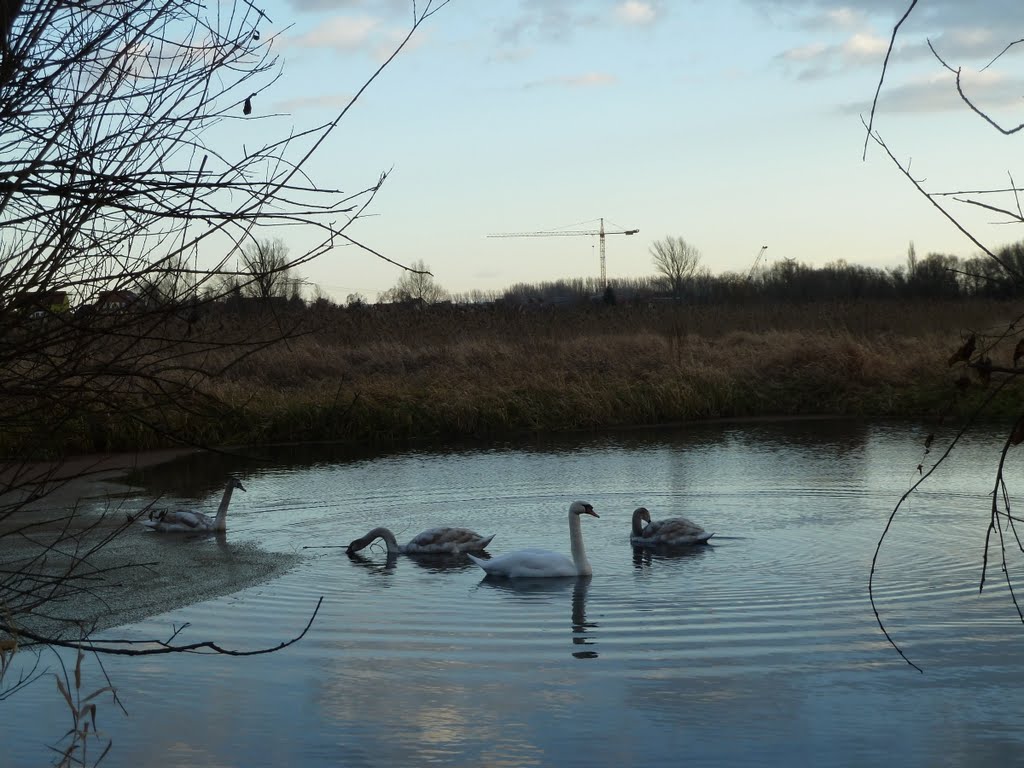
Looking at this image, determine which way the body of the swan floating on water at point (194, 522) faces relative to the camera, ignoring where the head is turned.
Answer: to the viewer's right

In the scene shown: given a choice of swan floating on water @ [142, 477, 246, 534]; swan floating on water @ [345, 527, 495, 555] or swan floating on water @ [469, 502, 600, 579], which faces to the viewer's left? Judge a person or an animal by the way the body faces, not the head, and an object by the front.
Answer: swan floating on water @ [345, 527, 495, 555]

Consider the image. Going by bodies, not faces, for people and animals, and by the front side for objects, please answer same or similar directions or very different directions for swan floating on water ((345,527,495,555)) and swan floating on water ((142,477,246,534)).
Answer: very different directions

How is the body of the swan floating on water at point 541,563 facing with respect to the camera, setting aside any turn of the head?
to the viewer's right

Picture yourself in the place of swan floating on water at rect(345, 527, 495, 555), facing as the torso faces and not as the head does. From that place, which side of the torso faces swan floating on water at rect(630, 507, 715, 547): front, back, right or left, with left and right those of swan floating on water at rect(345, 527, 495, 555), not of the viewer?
back

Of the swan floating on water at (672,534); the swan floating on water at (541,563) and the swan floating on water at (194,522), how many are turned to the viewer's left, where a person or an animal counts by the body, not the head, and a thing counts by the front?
1

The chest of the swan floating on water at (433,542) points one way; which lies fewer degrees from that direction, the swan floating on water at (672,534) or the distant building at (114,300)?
the distant building

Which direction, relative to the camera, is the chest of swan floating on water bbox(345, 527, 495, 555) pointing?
to the viewer's left

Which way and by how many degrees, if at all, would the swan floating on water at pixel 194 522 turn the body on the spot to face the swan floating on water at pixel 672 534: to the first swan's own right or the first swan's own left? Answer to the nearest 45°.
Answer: approximately 45° to the first swan's own right

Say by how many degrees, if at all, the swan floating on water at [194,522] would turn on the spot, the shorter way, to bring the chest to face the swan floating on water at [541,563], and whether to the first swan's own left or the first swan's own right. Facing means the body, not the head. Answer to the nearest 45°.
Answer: approximately 45° to the first swan's own right

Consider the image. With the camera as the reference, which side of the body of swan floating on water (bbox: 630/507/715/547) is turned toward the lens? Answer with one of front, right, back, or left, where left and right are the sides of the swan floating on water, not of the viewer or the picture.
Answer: left

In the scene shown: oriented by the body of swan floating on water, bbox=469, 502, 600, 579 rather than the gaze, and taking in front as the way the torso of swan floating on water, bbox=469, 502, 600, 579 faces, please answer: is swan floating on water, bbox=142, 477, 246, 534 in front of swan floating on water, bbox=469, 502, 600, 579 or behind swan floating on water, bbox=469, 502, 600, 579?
behind
